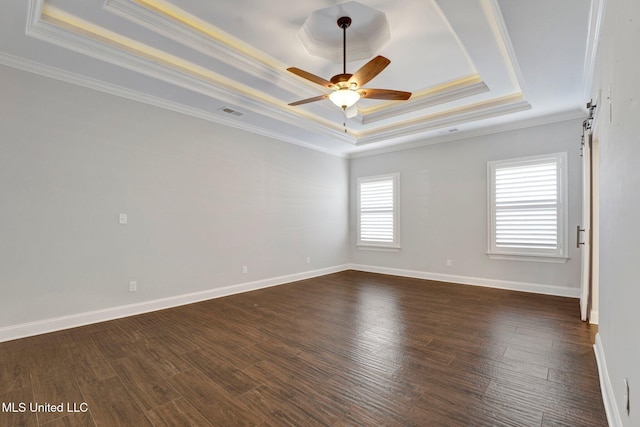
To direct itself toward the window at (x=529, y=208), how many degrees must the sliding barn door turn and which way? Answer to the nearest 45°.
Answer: approximately 45° to its right

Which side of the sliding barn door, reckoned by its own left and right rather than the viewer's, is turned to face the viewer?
left
